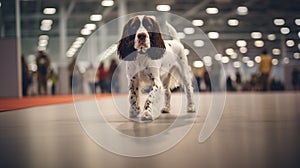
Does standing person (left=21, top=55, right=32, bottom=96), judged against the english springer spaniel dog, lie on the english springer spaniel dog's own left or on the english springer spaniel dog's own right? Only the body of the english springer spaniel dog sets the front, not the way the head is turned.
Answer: on the english springer spaniel dog's own right

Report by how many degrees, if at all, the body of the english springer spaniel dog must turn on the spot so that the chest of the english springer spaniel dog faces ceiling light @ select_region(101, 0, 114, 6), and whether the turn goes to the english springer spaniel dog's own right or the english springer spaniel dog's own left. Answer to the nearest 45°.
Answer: approximately 135° to the english springer spaniel dog's own right

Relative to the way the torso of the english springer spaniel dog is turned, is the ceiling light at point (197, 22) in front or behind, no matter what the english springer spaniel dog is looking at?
behind

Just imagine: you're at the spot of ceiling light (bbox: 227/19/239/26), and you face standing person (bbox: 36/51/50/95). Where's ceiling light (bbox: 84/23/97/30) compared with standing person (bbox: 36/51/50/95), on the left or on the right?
right

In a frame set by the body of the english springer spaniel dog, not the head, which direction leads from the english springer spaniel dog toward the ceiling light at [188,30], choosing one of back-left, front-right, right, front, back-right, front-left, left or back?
back-right

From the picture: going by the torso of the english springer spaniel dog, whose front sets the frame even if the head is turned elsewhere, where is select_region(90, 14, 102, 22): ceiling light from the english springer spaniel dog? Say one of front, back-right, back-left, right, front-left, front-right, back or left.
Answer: back-right

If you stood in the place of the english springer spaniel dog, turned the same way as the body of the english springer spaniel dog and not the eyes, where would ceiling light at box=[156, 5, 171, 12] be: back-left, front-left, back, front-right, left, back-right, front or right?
back-right

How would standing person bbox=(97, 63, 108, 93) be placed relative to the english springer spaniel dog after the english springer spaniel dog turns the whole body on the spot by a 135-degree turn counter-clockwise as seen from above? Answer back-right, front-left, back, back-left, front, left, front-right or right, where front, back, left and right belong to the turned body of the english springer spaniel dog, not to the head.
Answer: left

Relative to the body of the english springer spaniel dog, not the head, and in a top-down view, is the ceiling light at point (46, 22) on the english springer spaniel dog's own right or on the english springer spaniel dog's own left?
on the english springer spaniel dog's own right

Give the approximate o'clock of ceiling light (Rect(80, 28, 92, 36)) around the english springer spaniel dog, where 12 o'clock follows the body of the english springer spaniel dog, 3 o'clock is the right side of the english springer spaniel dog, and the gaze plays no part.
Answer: The ceiling light is roughly at 4 o'clock from the english springer spaniel dog.
